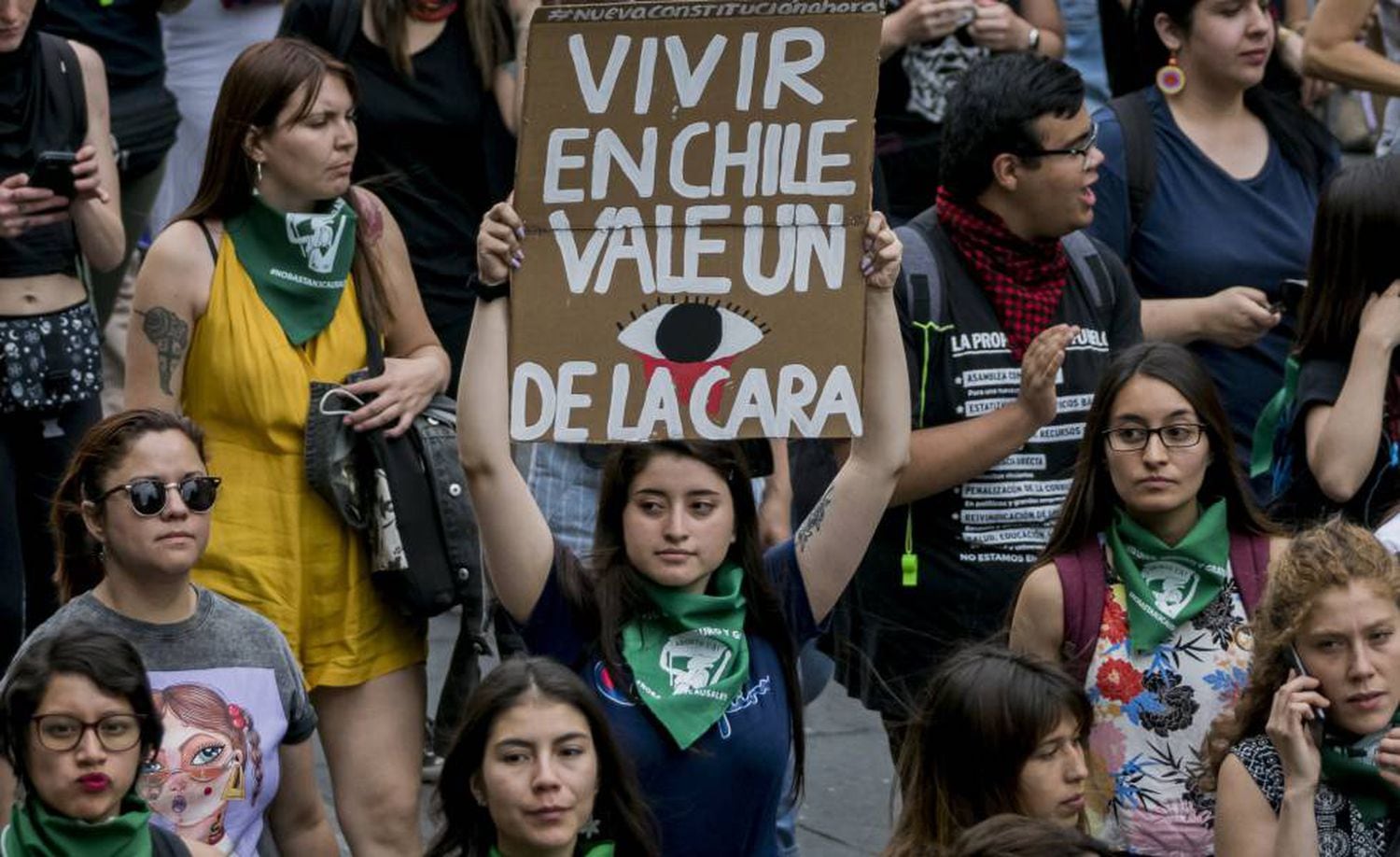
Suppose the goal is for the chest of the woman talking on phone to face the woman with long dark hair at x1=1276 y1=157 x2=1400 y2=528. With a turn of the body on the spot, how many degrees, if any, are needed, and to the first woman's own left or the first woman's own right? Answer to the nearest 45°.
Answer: approximately 135° to the first woman's own left

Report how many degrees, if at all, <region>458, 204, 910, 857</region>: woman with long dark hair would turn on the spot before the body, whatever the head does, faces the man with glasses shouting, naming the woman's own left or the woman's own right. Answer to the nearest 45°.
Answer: approximately 135° to the woman's own left

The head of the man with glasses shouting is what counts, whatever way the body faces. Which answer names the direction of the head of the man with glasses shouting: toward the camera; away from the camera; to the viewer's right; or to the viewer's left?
to the viewer's right

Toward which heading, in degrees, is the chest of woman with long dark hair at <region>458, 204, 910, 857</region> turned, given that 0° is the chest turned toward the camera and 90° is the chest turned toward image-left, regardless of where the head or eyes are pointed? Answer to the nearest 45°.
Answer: approximately 0°

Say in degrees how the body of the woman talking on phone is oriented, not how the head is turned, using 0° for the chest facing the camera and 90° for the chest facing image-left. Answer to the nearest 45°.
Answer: approximately 315°

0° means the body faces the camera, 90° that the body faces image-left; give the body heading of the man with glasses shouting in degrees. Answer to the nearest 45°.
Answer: approximately 315°

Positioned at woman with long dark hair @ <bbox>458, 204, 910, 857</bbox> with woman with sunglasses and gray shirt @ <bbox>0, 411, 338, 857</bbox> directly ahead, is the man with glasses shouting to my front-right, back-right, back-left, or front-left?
back-right

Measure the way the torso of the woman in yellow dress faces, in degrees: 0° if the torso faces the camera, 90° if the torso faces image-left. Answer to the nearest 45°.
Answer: approximately 315°
